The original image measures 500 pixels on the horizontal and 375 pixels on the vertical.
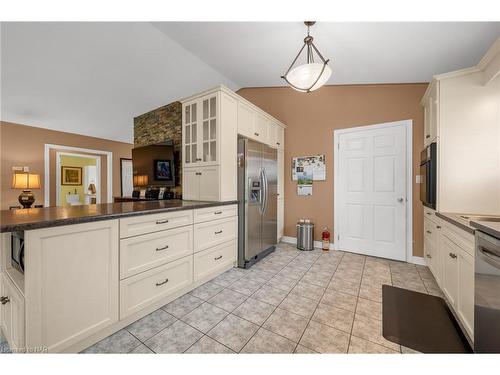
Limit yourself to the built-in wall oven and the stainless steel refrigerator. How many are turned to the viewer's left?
1

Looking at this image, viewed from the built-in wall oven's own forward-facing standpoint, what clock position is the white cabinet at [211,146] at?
The white cabinet is roughly at 11 o'clock from the built-in wall oven.

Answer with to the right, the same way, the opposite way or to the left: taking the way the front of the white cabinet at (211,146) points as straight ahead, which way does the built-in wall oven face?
to the right

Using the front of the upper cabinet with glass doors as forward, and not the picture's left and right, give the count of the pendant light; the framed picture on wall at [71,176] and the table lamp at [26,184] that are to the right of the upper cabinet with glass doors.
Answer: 2

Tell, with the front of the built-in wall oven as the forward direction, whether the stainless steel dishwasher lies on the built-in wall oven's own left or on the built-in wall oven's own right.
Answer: on the built-in wall oven's own left

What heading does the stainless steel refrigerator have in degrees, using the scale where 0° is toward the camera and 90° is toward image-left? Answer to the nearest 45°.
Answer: approximately 315°

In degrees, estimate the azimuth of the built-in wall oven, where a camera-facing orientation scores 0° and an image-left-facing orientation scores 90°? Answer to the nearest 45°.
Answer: approximately 90°

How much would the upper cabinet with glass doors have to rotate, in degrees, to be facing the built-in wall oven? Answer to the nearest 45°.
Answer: approximately 90° to its left

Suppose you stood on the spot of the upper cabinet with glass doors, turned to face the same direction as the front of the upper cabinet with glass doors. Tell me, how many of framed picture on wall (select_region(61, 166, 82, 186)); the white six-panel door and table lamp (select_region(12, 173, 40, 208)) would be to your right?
2

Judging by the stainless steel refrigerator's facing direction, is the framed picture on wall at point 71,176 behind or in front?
behind
